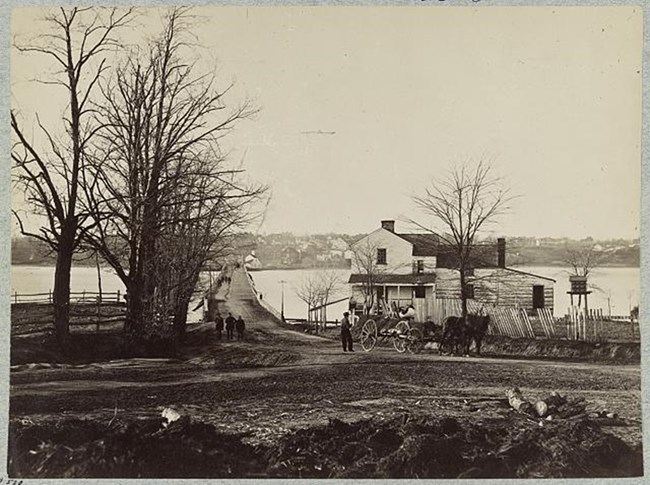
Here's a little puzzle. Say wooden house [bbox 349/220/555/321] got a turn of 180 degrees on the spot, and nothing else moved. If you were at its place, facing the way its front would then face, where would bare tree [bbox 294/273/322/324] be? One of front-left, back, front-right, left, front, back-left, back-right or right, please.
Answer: left

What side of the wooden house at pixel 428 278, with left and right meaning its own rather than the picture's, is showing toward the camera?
front

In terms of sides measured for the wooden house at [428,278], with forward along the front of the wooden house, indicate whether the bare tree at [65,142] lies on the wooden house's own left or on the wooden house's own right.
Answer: on the wooden house's own right

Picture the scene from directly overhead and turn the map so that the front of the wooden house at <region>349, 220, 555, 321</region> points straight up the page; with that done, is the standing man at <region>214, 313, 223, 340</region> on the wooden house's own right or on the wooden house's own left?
on the wooden house's own right

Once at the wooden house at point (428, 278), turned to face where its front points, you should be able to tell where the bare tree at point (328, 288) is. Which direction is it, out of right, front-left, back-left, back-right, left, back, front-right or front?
right

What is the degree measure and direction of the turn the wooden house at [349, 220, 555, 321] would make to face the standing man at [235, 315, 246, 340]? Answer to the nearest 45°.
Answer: approximately 90° to its right

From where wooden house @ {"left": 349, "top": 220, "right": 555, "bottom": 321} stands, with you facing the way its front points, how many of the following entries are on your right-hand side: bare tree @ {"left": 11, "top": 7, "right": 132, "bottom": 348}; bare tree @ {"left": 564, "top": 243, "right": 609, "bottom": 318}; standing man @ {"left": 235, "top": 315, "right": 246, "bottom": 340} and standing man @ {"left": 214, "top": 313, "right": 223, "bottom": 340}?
3

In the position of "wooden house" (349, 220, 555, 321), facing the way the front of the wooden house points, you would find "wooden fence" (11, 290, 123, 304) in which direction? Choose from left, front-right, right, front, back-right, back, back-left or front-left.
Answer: right

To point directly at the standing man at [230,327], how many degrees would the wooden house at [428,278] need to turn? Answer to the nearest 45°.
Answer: approximately 90° to its right

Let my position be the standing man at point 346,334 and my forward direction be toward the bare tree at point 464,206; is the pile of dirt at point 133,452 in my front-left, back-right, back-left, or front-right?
back-right
